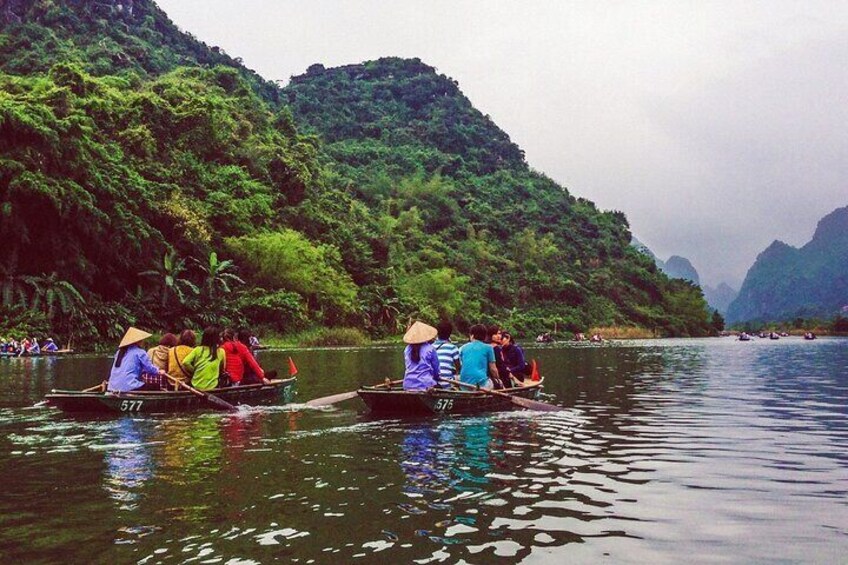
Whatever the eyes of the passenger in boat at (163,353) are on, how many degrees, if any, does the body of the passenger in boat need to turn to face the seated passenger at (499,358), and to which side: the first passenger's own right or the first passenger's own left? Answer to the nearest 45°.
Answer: approximately 45° to the first passenger's own right

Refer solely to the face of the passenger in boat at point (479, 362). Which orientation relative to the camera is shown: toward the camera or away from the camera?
away from the camera

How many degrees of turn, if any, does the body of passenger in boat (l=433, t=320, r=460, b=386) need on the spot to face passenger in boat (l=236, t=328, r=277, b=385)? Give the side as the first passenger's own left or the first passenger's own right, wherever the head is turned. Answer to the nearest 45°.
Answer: approximately 135° to the first passenger's own left

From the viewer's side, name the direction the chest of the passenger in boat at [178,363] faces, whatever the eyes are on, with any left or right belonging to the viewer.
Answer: facing away from the viewer and to the right of the viewer

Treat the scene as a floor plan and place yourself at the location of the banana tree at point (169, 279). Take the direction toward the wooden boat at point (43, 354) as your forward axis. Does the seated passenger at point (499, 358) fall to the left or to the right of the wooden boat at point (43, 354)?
left

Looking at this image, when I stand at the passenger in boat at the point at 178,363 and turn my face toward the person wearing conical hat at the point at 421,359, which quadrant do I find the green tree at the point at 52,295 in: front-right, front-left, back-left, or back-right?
back-left

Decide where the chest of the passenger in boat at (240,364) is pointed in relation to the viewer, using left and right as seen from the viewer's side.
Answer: facing away from the viewer and to the right of the viewer

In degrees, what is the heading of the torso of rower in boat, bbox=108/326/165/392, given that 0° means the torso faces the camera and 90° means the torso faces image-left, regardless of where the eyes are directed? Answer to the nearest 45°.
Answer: approximately 225°
